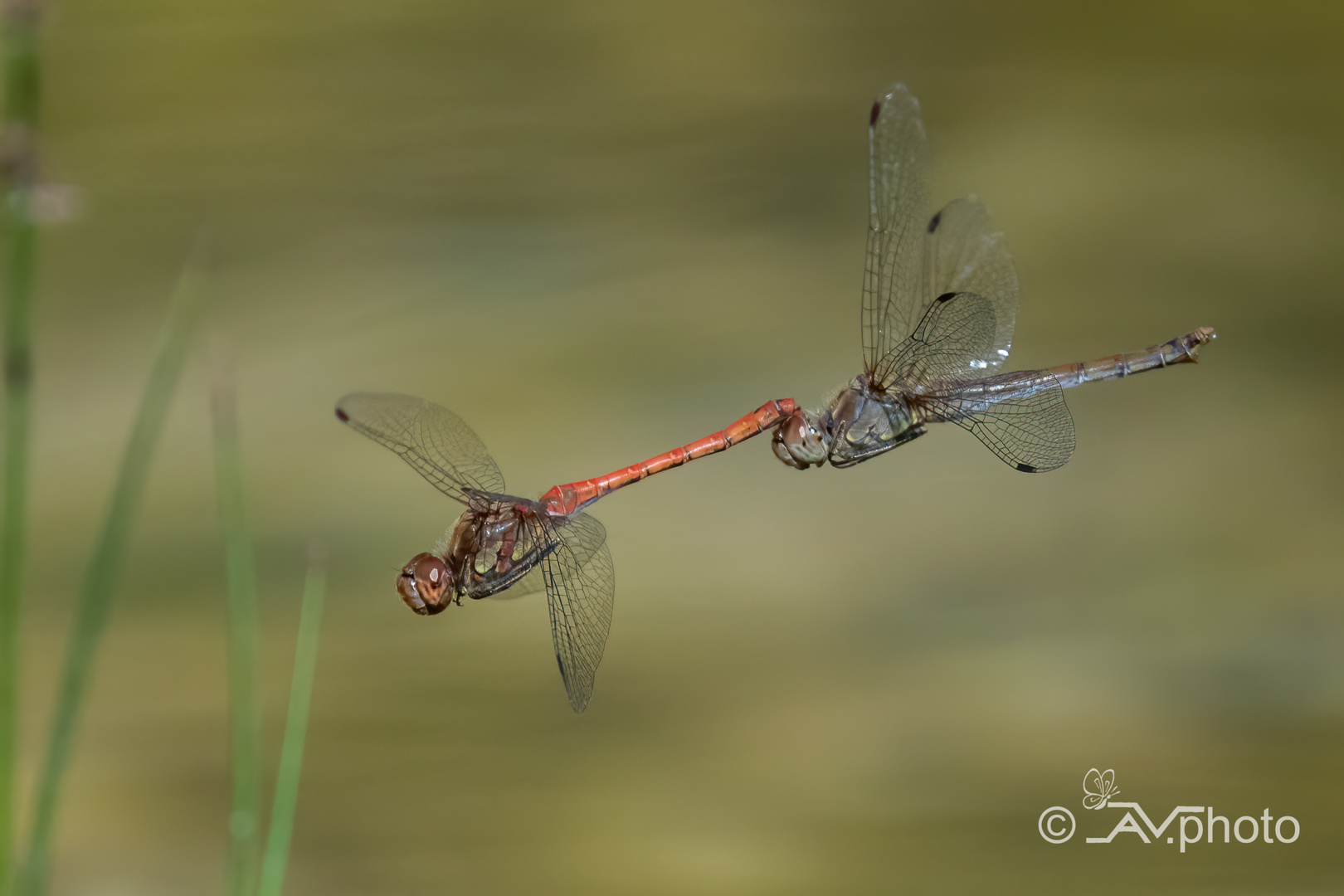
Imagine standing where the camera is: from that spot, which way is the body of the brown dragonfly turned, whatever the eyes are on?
to the viewer's left
